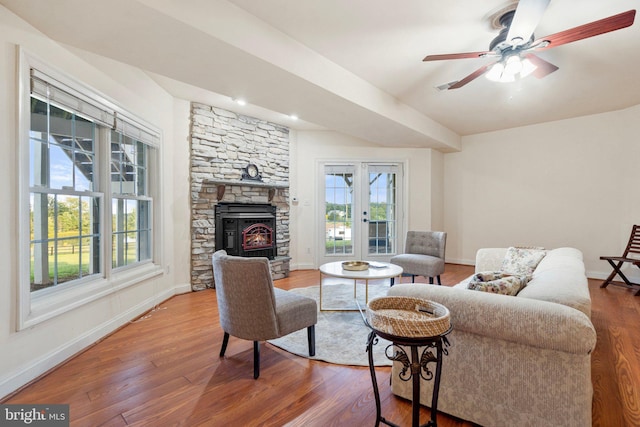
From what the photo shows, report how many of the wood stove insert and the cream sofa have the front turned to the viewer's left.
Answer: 1

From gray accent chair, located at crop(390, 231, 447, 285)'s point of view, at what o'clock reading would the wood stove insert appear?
The wood stove insert is roughly at 1 o'clock from the gray accent chair.

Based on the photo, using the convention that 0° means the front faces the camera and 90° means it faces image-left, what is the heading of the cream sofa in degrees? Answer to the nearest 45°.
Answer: approximately 90°

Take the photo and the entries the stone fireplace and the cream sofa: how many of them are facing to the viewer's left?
1

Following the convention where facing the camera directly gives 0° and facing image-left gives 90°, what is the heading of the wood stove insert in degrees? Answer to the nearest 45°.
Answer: approximately 315°

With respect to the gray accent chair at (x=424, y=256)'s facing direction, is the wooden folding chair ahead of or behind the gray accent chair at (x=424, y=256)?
behind
